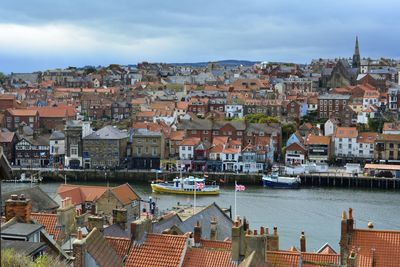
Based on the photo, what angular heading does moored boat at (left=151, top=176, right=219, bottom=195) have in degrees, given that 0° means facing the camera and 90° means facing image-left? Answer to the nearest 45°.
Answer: approximately 90°
